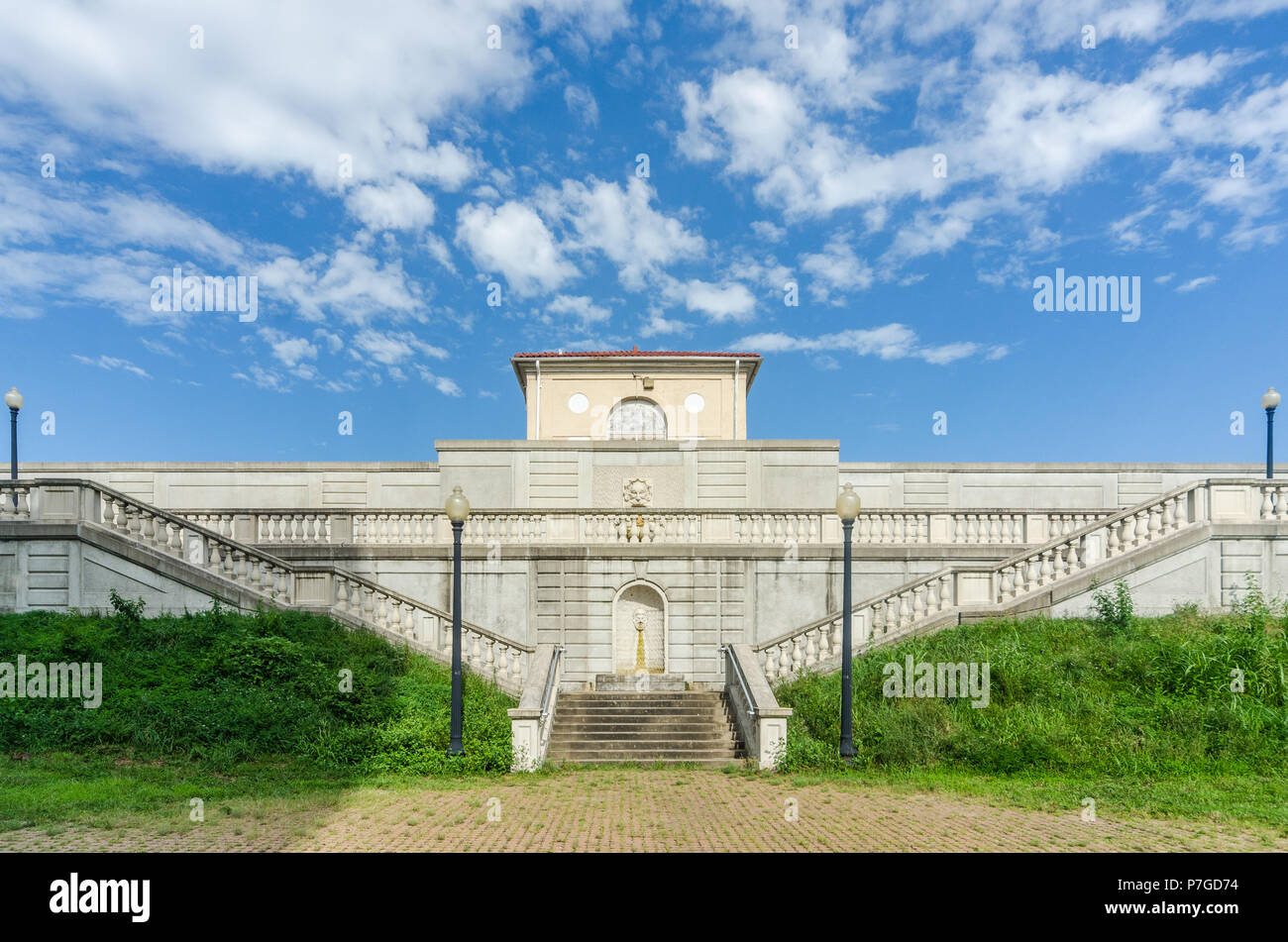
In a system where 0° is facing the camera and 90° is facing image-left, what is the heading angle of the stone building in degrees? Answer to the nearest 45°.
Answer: approximately 0°

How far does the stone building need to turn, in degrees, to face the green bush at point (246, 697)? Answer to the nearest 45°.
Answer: approximately 45° to its right

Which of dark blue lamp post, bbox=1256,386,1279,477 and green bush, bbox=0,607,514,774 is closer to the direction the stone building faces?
the green bush

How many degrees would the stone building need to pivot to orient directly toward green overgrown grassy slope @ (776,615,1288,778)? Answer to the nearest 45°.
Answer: approximately 45° to its left
